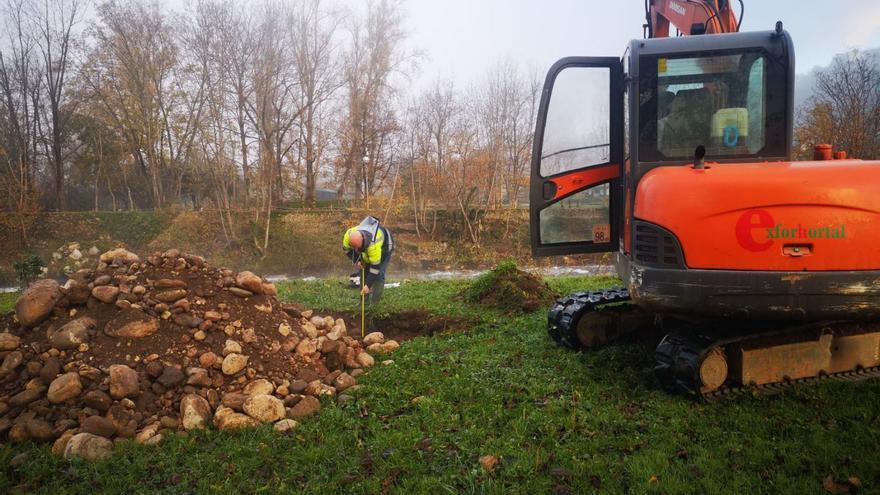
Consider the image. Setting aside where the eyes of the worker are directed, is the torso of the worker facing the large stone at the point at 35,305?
yes

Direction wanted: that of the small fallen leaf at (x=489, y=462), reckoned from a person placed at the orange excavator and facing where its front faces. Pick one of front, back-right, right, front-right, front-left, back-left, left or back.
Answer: left

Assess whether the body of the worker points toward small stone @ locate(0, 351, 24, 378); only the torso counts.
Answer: yes

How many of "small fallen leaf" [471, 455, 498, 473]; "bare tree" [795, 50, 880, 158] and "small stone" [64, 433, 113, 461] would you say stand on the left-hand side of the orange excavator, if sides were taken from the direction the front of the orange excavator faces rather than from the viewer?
2

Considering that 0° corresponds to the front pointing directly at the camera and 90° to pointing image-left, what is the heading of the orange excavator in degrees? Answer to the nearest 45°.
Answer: approximately 135°

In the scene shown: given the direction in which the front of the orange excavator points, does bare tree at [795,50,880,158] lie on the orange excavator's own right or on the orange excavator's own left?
on the orange excavator's own right

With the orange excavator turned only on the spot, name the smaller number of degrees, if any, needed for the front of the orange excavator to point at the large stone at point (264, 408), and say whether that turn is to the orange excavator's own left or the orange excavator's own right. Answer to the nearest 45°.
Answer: approximately 90° to the orange excavator's own left

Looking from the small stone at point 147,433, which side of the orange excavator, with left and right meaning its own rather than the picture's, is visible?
left

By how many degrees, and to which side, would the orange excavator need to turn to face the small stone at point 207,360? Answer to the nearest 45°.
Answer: approximately 45° to its left

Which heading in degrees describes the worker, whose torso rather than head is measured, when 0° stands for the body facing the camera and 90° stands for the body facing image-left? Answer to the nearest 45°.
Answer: approximately 45°

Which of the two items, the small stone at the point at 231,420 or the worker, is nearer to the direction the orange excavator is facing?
the worker

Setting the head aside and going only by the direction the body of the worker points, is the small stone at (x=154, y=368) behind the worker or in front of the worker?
in front
